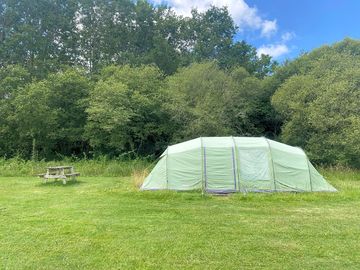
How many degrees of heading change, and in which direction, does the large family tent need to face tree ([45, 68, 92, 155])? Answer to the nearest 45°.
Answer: approximately 135° to its right

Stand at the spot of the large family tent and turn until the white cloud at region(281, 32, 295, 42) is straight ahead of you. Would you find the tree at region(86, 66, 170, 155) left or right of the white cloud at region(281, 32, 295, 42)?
left

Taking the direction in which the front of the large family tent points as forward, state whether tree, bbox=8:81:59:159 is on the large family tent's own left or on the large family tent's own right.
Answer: on the large family tent's own right

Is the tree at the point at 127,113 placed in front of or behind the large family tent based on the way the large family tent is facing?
behind

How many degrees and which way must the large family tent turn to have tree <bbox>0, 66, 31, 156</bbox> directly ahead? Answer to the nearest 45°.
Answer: approximately 135° to its right

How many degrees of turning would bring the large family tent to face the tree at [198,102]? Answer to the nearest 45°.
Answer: approximately 180°

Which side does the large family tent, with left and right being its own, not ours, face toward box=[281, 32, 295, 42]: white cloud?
back

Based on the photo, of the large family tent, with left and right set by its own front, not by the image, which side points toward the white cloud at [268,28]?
back
